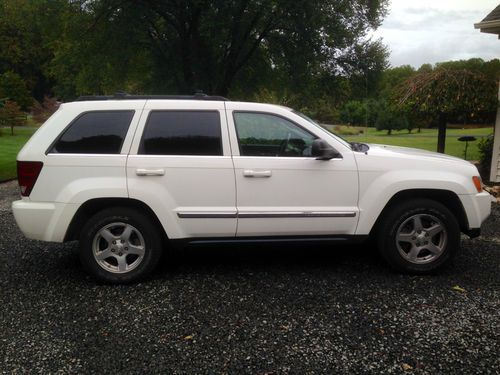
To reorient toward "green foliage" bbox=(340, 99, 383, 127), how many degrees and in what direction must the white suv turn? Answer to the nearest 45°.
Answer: approximately 90° to its left

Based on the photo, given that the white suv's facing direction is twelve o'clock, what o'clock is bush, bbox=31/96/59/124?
The bush is roughly at 8 o'clock from the white suv.

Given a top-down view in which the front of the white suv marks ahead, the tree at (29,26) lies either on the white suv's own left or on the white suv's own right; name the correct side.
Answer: on the white suv's own left

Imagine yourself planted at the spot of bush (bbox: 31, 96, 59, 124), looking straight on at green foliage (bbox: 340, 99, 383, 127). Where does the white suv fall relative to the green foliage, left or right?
right

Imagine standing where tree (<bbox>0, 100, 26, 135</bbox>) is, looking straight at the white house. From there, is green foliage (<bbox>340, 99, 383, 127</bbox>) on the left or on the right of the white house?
left

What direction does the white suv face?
to the viewer's right

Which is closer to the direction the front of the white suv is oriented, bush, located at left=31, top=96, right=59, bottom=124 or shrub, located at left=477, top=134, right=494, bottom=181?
the shrub

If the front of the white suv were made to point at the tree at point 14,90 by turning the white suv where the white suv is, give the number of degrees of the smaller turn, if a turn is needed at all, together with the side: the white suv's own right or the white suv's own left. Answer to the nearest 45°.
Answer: approximately 135° to the white suv's own left

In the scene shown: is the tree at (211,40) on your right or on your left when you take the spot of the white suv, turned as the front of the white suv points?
on your left

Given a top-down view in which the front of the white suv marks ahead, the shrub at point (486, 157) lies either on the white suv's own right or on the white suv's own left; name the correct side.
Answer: on the white suv's own left

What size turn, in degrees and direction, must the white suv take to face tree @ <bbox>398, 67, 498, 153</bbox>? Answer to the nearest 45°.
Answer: approximately 45° to its left

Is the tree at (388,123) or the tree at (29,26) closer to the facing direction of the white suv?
the tree at (388,123)
